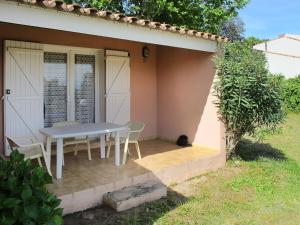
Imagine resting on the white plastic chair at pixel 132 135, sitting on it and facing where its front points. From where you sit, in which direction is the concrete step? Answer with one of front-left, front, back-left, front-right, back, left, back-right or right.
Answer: front-left

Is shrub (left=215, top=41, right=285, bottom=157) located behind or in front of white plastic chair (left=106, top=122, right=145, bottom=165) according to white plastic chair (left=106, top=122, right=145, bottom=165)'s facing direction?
behind

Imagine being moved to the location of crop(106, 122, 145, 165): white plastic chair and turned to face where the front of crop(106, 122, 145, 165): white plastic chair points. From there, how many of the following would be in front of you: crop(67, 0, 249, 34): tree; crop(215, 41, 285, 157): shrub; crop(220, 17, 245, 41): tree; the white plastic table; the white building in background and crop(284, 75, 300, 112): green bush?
1

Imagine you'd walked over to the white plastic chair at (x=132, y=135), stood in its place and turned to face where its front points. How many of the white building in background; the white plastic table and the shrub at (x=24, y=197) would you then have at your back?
1

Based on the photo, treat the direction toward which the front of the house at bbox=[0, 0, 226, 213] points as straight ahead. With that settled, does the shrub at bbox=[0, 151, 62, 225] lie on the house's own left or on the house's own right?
on the house's own right

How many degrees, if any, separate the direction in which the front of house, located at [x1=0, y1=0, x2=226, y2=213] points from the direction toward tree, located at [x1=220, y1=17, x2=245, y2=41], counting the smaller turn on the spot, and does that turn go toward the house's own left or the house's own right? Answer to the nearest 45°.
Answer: approximately 90° to the house's own left

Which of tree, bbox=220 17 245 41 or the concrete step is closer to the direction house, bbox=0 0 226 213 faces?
the concrete step

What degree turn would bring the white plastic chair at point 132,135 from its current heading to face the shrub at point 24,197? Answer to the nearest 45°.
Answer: approximately 45° to its left

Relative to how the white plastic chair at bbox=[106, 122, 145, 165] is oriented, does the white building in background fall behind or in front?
behind

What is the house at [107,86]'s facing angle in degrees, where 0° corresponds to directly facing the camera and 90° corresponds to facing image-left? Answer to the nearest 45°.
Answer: approximately 315°

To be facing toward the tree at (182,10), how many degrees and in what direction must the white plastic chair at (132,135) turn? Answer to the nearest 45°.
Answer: approximately 135° to its right

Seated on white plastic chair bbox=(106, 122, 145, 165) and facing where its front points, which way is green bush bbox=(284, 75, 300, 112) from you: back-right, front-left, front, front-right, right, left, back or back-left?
back

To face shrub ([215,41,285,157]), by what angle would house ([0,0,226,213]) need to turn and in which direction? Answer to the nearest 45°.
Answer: approximately 45° to its left

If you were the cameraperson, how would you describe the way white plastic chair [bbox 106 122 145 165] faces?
facing the viewer and to the left of the viewer
